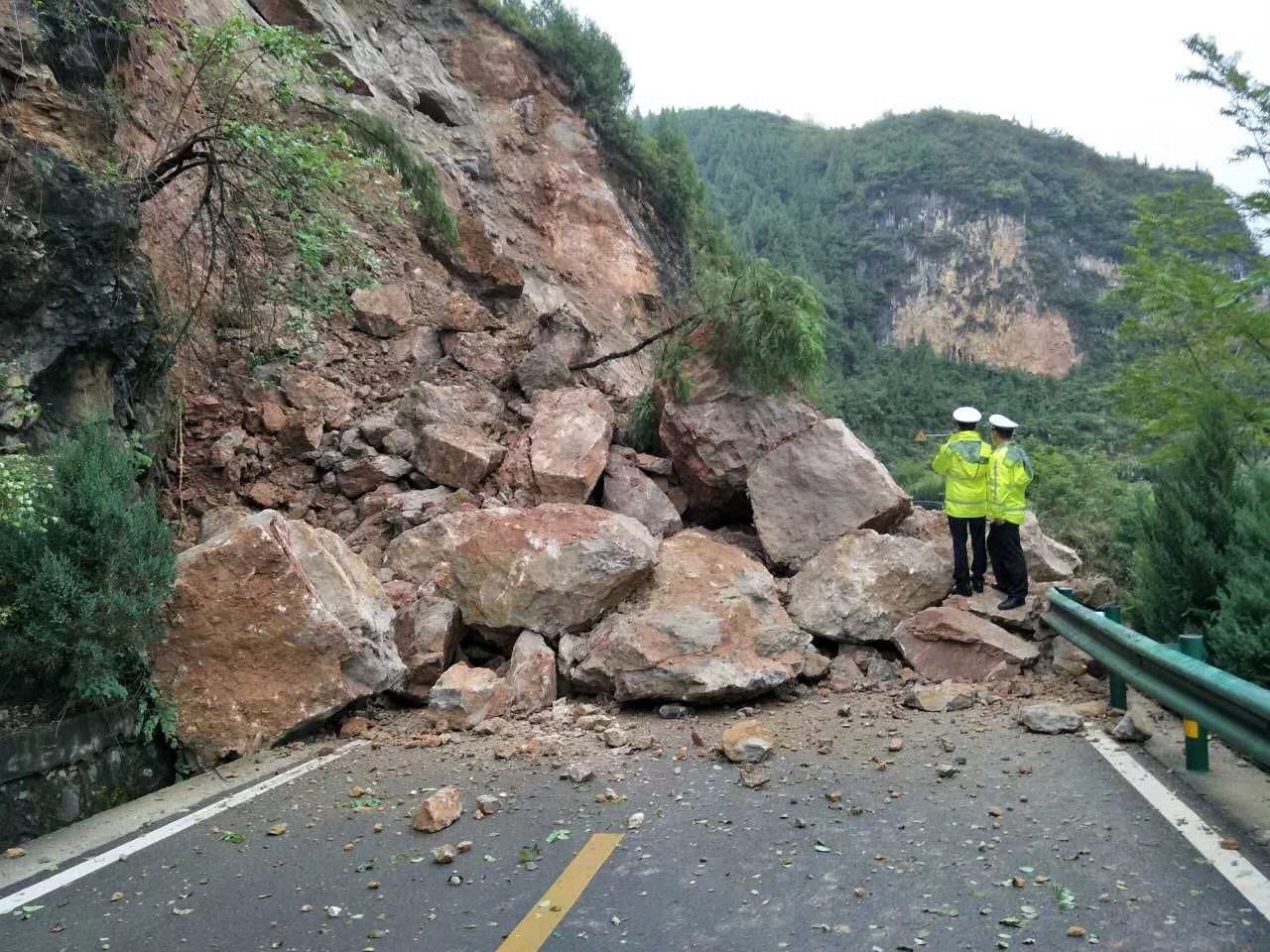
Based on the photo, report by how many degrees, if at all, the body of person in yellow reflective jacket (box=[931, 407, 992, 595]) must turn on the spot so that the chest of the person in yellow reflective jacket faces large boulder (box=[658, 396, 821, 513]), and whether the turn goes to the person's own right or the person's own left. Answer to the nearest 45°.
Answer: approximately 45° to the person's own left

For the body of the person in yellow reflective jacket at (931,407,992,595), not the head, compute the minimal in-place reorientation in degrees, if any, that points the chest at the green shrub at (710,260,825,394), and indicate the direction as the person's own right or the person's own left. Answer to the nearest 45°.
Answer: approximately 45° to the person's own left

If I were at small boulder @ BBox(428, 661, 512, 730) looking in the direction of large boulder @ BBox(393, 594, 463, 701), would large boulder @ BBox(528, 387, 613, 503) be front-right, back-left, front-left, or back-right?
front-right

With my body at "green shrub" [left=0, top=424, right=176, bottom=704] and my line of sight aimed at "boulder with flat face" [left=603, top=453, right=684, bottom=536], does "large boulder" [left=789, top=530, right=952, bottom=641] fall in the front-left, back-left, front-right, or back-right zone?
front-right

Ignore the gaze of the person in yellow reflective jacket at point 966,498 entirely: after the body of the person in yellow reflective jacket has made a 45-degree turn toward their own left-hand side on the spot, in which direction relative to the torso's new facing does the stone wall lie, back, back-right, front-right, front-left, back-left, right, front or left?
left

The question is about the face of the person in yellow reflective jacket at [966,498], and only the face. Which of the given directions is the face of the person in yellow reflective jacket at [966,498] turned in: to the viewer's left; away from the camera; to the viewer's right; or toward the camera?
away from the camera

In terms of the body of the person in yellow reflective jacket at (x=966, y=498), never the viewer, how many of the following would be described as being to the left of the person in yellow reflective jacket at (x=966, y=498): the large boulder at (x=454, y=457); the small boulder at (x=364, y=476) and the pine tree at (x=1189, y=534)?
2

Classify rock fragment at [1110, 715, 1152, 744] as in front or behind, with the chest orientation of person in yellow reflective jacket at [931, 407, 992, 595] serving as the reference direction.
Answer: behind

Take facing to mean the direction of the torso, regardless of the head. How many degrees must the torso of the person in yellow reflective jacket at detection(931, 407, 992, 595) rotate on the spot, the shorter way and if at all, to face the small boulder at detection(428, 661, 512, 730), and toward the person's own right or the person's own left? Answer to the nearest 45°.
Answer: approximately 135° to the person's own left

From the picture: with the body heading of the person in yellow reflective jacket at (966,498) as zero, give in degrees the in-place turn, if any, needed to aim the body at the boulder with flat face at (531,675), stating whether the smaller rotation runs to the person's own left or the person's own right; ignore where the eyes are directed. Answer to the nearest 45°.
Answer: approximately 135° to the person's own left

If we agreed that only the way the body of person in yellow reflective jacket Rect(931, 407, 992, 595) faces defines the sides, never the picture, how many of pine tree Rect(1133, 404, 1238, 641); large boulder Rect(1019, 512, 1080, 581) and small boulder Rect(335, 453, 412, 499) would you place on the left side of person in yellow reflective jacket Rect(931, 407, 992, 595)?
1

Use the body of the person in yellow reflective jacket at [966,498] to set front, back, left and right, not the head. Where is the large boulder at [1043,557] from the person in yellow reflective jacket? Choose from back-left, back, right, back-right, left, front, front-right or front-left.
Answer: front-right

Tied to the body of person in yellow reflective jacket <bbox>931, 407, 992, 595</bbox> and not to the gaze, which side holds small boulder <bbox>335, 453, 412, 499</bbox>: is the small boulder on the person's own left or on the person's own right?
on the person's own left

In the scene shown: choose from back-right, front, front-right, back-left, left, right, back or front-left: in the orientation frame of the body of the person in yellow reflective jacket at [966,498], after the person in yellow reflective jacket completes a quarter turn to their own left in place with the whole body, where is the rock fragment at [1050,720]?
left

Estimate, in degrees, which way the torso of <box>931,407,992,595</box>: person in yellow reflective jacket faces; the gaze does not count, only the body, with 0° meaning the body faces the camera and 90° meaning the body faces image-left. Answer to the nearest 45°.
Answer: approximately 180°
